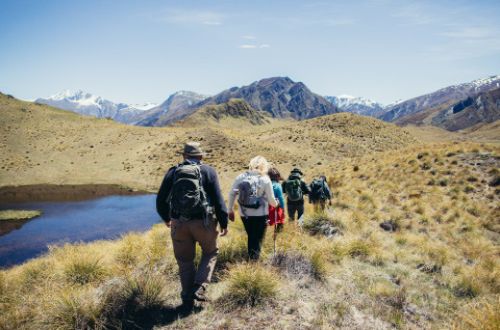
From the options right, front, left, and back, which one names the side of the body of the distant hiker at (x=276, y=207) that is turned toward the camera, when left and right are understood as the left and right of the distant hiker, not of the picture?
back

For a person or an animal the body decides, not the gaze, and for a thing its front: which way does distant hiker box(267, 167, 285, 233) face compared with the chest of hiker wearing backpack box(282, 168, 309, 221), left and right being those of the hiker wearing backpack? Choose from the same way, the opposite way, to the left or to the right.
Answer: the same way

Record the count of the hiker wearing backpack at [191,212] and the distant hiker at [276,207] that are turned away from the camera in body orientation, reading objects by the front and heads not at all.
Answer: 2

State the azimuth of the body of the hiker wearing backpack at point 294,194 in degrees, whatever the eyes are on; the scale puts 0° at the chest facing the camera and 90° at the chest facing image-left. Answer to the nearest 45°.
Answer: approximately 180°

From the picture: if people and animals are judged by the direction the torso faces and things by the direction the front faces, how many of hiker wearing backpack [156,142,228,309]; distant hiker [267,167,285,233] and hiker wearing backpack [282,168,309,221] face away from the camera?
3

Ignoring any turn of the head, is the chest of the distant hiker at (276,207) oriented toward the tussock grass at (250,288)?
no

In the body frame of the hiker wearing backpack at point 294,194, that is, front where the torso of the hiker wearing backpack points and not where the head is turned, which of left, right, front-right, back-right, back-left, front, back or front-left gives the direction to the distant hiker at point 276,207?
back

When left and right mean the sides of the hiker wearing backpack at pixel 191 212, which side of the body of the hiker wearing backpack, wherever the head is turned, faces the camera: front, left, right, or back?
back

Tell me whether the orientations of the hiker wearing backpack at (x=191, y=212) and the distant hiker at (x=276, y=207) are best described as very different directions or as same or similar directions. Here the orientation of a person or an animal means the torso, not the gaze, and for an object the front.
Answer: same or similar directions

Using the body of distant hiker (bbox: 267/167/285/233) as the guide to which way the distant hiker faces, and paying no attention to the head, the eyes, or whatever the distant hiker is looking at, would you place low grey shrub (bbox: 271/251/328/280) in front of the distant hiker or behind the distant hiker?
behind

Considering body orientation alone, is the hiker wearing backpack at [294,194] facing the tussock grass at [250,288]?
no

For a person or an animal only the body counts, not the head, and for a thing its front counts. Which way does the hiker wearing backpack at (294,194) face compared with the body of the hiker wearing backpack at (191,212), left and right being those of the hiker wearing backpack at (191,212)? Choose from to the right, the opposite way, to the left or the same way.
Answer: the same way

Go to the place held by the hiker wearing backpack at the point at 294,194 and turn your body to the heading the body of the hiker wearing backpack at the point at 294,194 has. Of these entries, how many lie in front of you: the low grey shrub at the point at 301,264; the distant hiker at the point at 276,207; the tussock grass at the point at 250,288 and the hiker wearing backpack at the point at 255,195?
0
